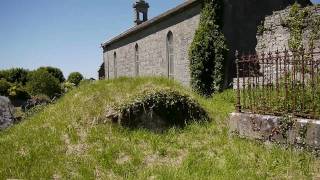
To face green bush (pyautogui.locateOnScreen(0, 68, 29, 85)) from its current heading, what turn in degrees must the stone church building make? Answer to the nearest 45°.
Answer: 0° — it already faces it

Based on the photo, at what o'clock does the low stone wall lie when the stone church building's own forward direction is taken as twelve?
The low stone wall is roughly at 7 o'clock from the stone church building.

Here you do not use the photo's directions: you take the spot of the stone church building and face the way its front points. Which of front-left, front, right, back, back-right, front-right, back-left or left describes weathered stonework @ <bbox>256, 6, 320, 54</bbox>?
back

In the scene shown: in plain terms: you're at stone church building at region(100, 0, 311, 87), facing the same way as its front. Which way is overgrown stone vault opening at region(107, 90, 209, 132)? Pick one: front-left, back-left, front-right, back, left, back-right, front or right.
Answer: back-left

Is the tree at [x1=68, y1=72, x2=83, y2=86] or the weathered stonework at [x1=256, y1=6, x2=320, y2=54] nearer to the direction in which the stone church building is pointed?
the tree

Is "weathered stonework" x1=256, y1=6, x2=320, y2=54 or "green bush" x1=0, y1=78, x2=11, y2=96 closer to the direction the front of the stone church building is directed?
the green bush

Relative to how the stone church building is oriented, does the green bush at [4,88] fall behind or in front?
in front

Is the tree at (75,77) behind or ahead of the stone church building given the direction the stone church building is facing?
ahead

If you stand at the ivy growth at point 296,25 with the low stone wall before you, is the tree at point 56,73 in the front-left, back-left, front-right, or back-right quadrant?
back-right

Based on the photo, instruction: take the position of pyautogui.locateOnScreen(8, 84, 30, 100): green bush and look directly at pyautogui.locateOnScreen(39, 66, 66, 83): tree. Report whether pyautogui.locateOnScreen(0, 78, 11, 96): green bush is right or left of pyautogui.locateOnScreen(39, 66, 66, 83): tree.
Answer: left

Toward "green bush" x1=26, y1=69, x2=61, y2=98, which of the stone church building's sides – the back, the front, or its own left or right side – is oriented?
front
